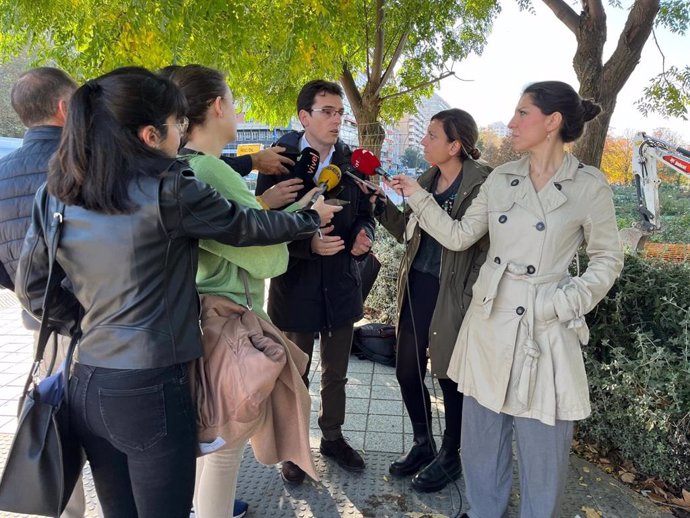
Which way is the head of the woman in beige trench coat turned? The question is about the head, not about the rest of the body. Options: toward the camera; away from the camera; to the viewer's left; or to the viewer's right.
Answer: to the viewer's left

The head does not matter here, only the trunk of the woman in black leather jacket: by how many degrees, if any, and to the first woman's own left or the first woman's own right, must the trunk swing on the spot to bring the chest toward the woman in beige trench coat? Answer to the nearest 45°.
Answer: approximately 45° to the first woman's own right

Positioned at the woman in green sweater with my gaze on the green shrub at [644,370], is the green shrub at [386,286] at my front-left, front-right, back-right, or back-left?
front-left

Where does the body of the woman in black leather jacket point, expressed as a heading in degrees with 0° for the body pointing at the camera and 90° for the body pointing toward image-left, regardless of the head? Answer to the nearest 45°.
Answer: approximately 225°

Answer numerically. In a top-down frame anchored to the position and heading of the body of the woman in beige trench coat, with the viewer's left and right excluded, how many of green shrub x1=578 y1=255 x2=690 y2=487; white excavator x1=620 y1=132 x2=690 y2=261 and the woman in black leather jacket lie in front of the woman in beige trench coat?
1

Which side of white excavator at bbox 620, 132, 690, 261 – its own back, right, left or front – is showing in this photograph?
left

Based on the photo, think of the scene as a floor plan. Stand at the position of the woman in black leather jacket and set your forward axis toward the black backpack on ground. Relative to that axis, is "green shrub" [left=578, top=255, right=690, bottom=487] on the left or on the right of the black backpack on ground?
right

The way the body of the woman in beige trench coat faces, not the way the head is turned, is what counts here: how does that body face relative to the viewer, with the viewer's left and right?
facing the viewer and to the left of the viewer

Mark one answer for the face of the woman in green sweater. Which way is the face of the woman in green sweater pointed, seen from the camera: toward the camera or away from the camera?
away from the camera
